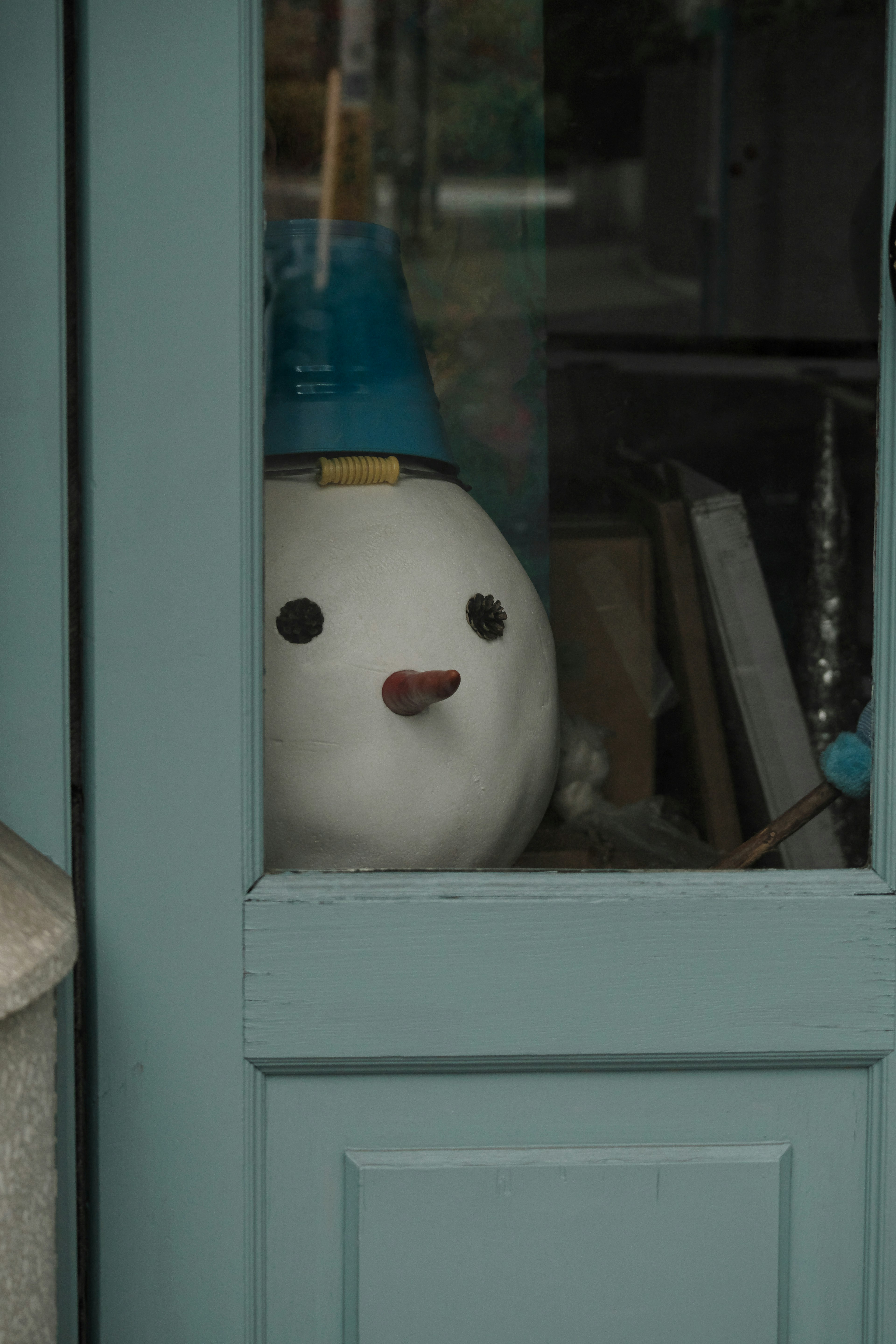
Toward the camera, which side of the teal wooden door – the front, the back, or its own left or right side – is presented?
front
